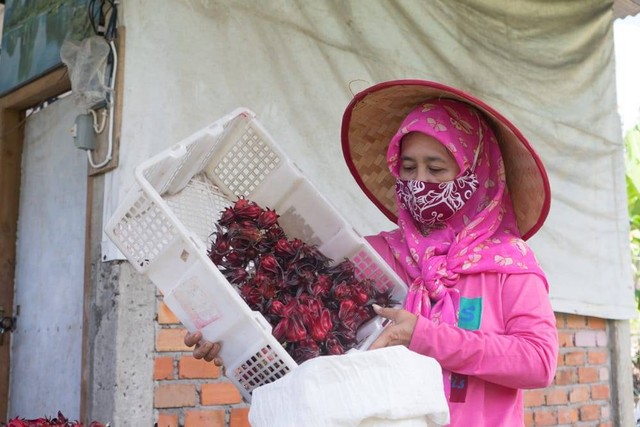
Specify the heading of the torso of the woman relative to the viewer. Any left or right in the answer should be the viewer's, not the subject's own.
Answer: facing the viewer and to the left of the viewer

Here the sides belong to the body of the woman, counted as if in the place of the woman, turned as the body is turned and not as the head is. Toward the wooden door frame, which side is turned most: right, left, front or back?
right

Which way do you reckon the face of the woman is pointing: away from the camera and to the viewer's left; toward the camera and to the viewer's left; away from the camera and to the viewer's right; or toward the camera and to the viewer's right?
toward the camera and to the viewer's left
